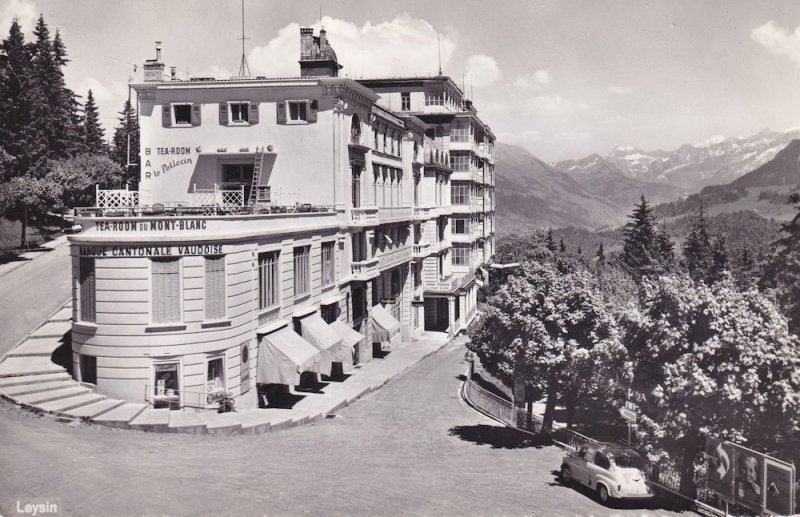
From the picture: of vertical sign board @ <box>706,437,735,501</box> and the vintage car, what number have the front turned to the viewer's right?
0

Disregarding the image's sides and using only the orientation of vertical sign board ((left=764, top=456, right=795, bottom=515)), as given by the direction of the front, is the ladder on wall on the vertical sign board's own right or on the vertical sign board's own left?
on the vertical sign board's own right

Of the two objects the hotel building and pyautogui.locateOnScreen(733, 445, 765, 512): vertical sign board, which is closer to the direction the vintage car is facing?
the hotel building

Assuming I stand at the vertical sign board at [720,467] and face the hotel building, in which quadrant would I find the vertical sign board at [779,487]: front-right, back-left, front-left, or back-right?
back-left

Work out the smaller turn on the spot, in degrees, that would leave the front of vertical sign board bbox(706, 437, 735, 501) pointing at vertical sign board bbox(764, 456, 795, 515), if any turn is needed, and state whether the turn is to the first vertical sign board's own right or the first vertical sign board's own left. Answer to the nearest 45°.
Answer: approximately 90° to the first vertical sign board's own left

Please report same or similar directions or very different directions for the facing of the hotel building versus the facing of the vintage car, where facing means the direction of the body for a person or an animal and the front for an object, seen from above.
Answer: very different directions

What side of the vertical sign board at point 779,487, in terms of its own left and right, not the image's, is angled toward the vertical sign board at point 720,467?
right

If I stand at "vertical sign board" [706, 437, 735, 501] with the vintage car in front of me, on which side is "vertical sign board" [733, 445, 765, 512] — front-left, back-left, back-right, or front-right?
back-left

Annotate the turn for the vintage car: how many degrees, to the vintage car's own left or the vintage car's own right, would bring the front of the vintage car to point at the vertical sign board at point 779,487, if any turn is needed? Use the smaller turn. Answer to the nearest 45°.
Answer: approximately 180°

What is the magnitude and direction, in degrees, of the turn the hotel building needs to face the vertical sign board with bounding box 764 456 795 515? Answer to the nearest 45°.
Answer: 0° — it already faces it

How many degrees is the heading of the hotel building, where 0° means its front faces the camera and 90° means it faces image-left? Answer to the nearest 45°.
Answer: approximately 315°

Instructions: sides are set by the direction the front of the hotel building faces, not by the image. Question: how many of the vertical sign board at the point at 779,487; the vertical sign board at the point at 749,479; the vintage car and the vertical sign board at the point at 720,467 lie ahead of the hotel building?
4
